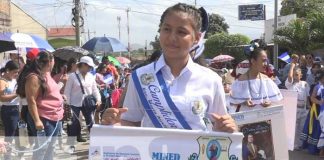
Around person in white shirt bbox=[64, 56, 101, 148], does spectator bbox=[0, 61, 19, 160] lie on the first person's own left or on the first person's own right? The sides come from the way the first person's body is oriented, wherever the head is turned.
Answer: on the first person's own right

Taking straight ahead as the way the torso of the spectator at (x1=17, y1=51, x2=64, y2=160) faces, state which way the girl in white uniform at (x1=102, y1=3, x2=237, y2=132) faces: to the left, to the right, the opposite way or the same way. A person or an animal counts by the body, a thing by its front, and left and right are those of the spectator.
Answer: to the right

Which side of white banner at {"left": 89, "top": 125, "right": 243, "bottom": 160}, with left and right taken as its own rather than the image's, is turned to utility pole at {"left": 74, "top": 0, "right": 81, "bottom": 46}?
back

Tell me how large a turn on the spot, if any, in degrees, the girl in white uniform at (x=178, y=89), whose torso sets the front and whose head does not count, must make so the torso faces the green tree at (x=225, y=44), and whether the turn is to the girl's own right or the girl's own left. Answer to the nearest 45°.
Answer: approximately 180°

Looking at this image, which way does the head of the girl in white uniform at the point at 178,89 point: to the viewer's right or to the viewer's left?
to the viewer's left

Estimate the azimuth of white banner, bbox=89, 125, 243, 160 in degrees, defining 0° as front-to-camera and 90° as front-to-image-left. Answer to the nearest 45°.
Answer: approximately 0°

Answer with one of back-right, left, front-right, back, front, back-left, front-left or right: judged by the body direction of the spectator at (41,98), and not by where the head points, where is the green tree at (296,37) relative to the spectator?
front-left

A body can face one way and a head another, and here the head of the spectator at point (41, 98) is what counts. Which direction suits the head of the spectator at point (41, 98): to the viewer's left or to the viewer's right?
to the viewer's right

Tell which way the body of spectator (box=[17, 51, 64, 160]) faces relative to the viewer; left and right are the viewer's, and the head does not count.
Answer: facing to the right of the viewer

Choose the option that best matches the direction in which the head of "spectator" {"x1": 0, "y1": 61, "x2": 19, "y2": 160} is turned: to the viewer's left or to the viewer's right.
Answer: to the viewer's right

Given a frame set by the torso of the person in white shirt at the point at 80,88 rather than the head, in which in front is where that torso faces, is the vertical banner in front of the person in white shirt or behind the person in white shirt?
in front
